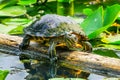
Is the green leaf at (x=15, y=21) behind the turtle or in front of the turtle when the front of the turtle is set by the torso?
behind

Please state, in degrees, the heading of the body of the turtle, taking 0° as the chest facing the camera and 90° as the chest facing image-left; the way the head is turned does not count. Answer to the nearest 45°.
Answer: approximately 315°

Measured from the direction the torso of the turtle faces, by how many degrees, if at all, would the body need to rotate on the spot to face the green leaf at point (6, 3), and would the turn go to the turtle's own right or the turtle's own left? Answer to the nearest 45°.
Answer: approximately 180°

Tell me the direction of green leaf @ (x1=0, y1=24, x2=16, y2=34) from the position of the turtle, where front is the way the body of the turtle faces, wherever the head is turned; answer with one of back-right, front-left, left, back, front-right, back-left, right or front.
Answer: back
